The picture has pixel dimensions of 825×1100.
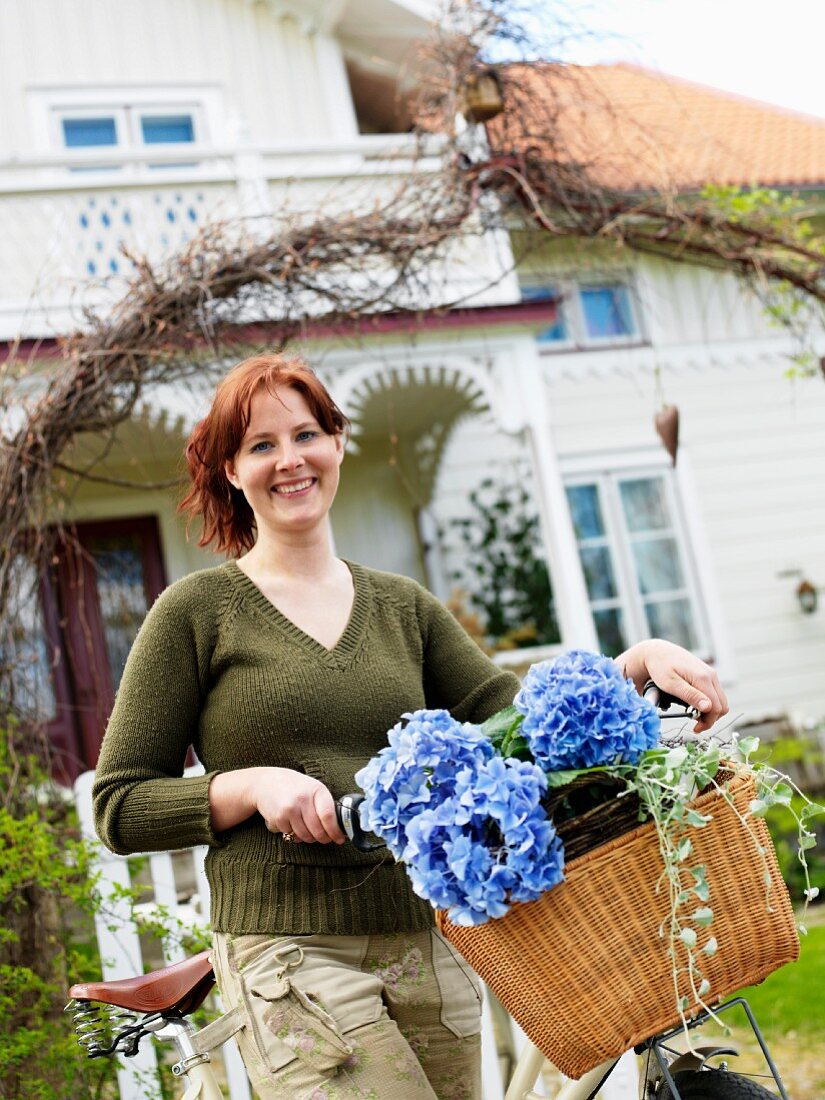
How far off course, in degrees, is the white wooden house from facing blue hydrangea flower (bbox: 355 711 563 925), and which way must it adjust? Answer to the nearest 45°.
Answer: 0° — it already faces it

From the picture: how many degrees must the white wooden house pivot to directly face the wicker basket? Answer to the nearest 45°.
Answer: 0° — it already faces it

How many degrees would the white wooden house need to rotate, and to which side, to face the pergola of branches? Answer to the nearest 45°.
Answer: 0° — it already faces it

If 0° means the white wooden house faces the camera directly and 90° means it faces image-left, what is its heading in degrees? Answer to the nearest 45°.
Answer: approximately 0°

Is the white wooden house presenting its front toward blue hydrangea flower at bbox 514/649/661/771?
yes
